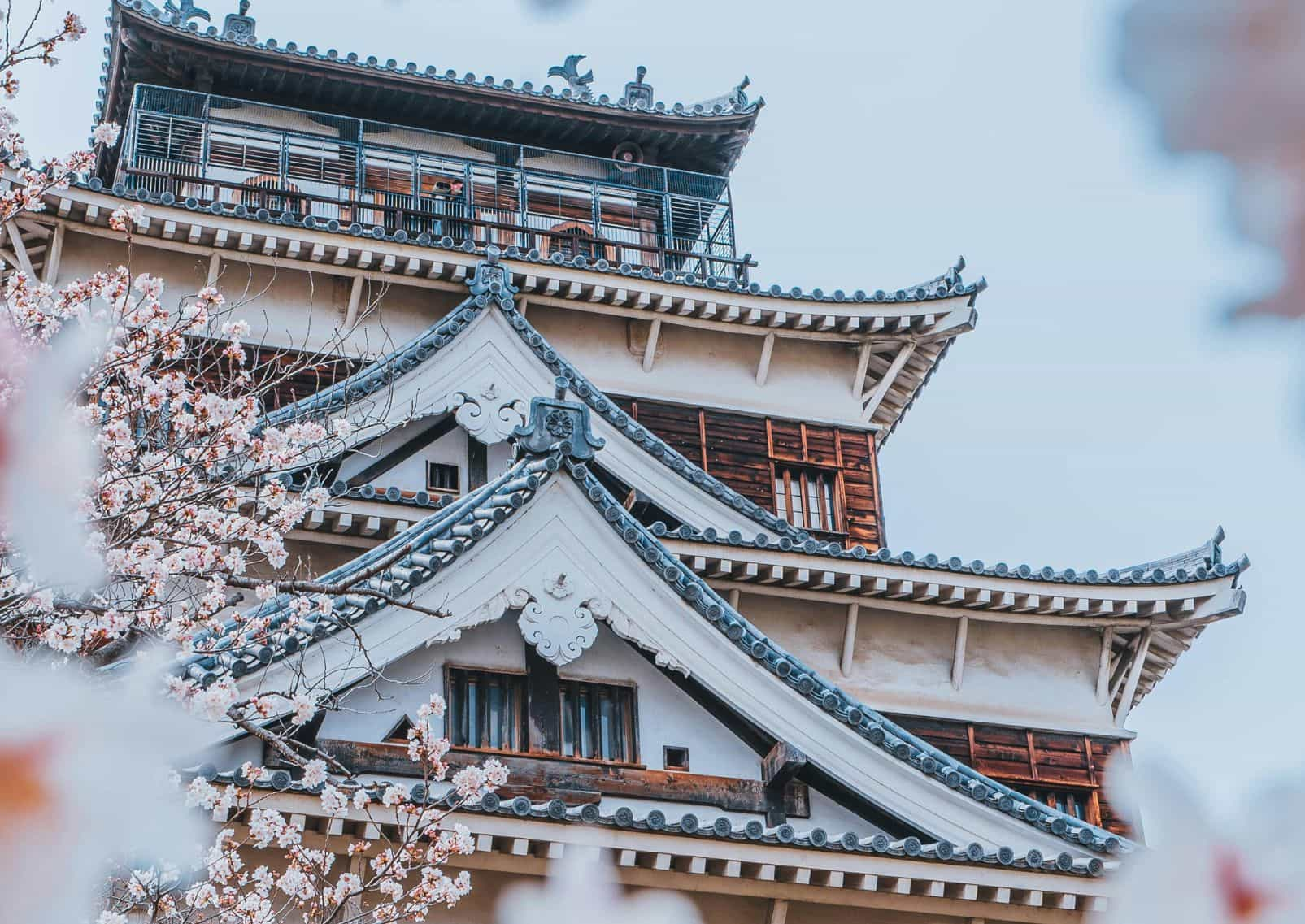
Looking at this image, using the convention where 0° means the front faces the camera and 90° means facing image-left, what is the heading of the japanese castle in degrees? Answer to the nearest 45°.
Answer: approximately 0°
